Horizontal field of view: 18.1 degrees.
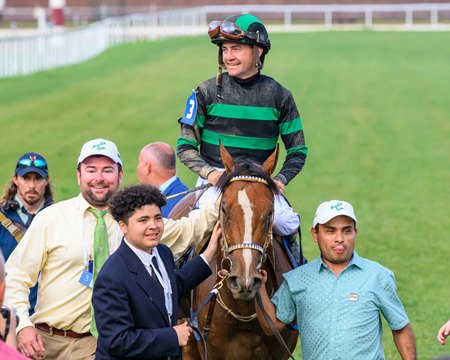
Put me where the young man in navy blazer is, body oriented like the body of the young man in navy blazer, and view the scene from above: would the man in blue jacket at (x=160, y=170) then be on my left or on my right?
on my left

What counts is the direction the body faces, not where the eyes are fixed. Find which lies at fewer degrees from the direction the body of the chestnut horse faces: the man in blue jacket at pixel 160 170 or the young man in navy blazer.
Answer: the young man in navy blazer

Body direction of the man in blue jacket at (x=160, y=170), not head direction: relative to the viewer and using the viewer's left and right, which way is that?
facing away from the viewer and to the left of the viewer

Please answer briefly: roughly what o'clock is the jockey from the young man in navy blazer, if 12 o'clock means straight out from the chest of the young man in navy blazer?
The jockey is roughly at 8 o'clock from the young man in navy blazer.

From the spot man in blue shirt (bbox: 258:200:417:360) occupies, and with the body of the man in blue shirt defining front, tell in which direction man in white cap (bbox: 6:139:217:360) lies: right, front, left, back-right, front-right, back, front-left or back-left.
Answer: right

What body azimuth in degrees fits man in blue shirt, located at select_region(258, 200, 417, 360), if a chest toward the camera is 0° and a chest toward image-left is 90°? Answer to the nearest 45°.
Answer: approximately 0°

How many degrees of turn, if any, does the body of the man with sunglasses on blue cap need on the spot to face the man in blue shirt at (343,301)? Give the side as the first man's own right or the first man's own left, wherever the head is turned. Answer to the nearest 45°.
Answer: approximately 45° to the first man's own left
